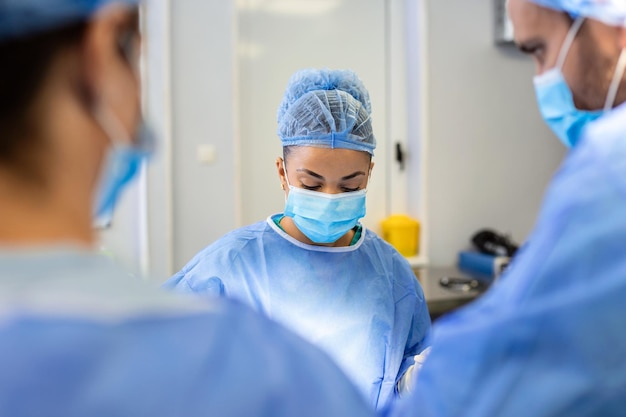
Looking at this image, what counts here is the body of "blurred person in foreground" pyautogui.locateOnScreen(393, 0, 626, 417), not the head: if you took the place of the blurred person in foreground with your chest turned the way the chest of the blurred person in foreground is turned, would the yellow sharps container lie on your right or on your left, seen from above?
on your right

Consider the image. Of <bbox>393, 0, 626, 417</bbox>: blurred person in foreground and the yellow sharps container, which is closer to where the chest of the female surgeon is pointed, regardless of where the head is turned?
the blurred person in foreground

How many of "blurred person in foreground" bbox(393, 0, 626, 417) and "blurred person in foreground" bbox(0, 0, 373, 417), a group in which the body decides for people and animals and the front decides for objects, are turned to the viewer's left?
1

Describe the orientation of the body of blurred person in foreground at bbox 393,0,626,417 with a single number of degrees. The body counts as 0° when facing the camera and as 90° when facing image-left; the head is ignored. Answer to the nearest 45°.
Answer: approximately 90°

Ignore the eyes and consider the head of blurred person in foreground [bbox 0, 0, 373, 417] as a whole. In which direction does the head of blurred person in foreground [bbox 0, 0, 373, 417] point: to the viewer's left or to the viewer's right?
to the viewer's right

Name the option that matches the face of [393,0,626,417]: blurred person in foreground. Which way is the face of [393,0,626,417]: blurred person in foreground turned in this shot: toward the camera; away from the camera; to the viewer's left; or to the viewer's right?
to the viewer's left

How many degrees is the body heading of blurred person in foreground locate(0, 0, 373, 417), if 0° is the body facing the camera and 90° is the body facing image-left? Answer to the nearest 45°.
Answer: approximately 225°

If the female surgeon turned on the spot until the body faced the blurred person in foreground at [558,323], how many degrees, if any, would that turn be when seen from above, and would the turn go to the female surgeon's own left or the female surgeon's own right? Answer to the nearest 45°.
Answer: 0° — they already face them

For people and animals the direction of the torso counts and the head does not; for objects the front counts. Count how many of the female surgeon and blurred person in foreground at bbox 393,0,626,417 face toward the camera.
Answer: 1
